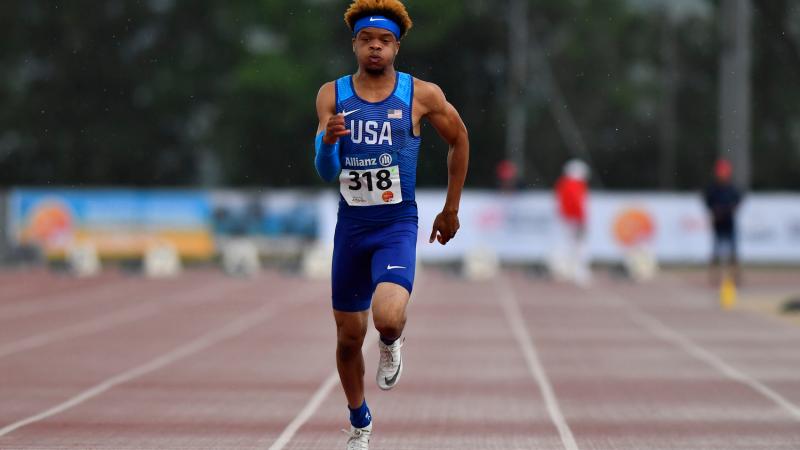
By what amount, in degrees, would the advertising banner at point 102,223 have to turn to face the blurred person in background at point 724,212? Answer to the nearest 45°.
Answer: approximately 45° to its left

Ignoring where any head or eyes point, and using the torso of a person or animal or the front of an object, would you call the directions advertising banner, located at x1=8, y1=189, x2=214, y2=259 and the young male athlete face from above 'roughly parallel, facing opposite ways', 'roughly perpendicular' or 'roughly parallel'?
roughly parallel

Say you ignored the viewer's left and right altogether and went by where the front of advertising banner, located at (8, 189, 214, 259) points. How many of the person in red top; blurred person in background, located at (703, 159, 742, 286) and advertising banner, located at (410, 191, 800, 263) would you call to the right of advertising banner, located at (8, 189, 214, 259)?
0

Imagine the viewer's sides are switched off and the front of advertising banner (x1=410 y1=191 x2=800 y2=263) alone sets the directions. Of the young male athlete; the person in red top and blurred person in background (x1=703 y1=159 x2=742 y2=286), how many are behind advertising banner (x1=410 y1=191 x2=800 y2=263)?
0

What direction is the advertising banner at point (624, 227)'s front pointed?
toward the camera

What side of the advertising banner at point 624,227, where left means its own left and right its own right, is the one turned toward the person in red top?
front

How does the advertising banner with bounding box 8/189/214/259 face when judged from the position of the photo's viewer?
facing the viewer

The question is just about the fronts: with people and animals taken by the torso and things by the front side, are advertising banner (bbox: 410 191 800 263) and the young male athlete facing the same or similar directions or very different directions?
same or similar directions

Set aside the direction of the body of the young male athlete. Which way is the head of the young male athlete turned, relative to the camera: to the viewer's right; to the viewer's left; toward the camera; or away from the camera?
toward the camera

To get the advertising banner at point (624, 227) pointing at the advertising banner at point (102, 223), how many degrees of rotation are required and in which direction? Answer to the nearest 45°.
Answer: approximately 90° to its right

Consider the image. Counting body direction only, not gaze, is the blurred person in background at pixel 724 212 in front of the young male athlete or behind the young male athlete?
behind

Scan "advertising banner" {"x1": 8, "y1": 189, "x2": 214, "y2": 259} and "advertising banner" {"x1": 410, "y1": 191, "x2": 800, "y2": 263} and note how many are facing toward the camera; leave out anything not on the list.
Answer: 2

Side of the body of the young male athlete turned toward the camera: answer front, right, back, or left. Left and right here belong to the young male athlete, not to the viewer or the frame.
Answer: front

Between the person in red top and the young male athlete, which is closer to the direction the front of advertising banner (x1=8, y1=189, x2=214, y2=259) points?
the young male athlete

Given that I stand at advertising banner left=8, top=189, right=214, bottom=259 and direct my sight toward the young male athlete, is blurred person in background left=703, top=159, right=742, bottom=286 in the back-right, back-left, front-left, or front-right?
front-left

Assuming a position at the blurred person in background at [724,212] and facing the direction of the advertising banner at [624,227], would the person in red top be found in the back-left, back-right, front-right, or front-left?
front-left
